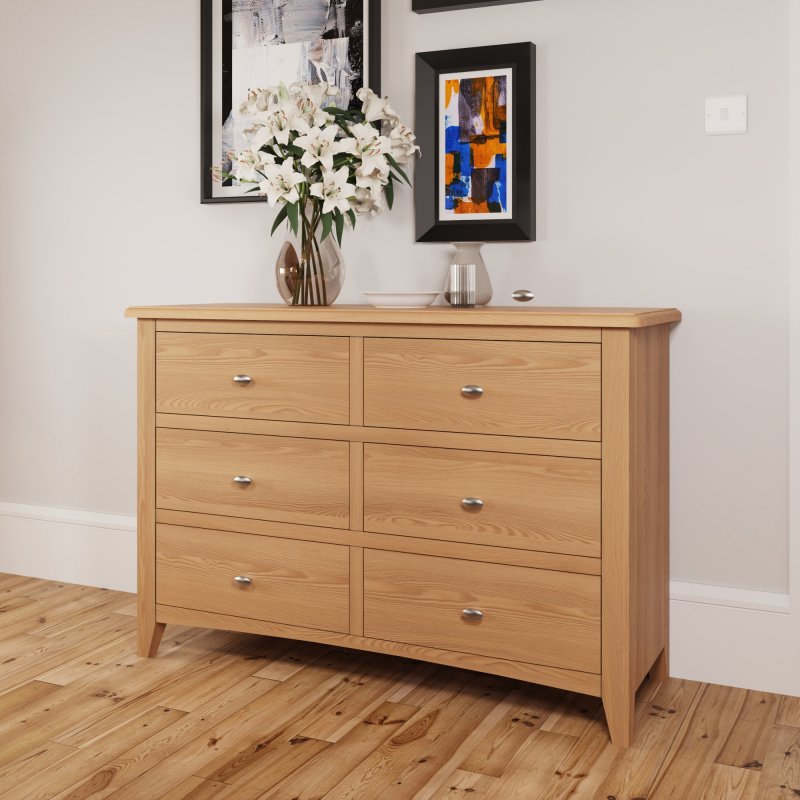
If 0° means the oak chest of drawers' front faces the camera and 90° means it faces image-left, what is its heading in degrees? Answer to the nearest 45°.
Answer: approximately 45°

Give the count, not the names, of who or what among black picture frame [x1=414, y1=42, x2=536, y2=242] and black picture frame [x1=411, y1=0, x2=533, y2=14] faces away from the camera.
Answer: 0

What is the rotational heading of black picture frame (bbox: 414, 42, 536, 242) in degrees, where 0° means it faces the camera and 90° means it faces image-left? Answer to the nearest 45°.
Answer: approximately 45°

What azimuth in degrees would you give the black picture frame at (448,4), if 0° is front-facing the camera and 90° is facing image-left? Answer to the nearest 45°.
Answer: approximately 45°
